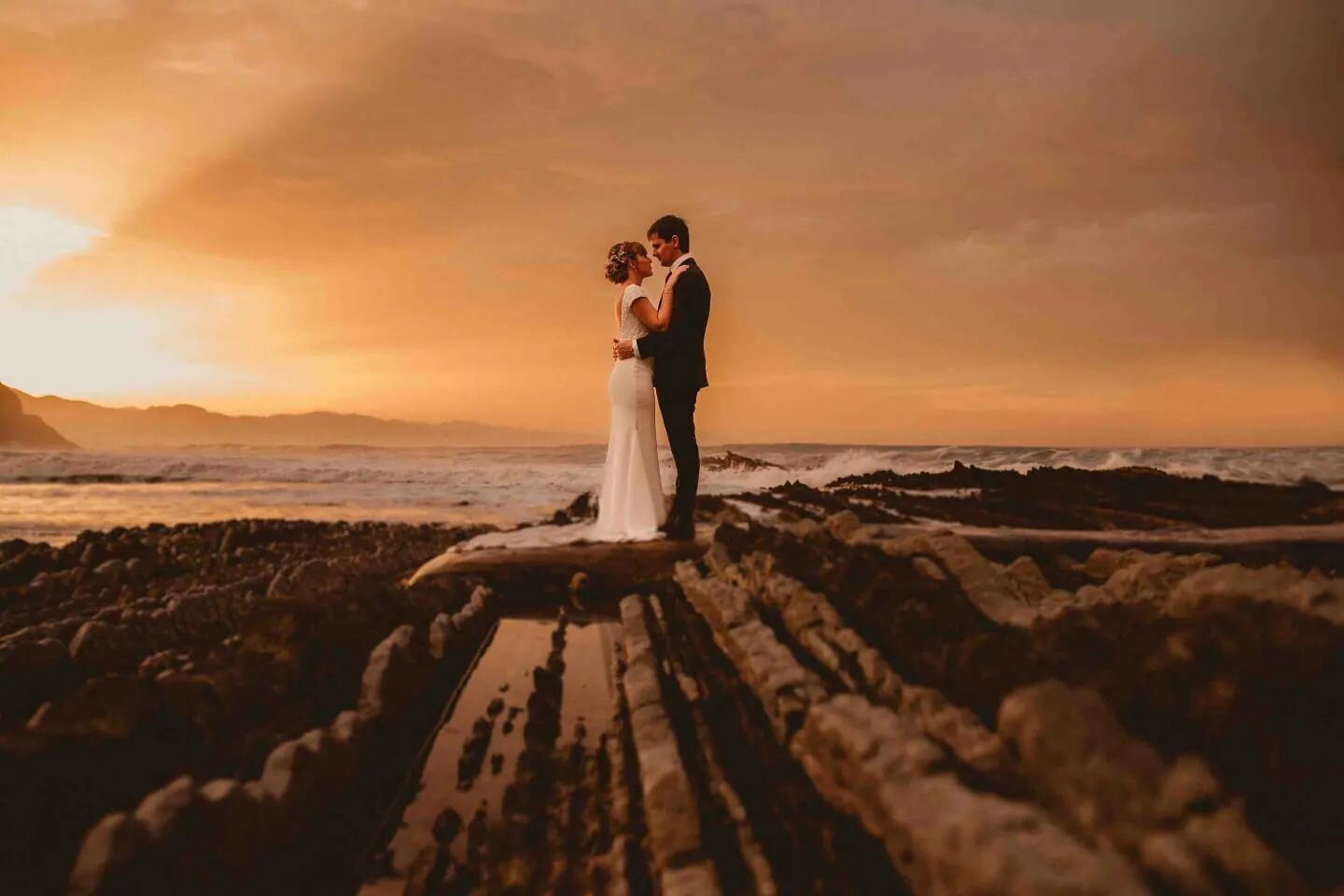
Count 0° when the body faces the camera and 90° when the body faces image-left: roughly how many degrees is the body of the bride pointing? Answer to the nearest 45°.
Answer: approximately 270°

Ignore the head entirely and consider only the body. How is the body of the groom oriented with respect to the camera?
to the viewer's left

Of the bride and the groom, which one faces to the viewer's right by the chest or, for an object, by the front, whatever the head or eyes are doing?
the bride

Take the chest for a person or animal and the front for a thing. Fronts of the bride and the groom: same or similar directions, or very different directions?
very different directions

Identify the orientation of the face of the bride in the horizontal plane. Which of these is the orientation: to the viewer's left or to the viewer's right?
to the viewer's right

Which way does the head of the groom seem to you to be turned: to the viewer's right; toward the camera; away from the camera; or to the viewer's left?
to the viewer's left

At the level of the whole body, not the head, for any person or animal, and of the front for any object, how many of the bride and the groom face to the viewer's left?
1
